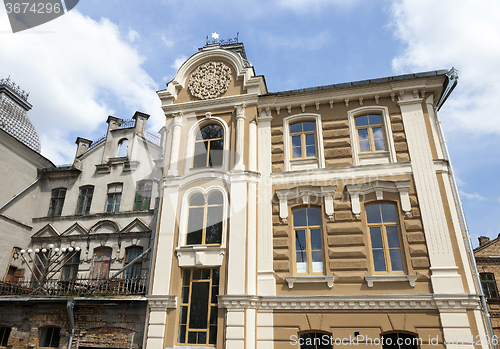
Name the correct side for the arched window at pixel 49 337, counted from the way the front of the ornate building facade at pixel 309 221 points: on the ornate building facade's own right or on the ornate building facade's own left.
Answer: on the ornate building facade's own right

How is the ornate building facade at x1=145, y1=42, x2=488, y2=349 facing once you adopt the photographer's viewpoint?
facing the viewer
